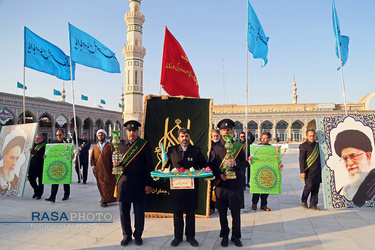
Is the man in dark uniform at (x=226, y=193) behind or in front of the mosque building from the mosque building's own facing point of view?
in front

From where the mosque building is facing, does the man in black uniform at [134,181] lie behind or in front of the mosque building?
in front

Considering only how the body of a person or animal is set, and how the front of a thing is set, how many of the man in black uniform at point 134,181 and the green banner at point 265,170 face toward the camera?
2

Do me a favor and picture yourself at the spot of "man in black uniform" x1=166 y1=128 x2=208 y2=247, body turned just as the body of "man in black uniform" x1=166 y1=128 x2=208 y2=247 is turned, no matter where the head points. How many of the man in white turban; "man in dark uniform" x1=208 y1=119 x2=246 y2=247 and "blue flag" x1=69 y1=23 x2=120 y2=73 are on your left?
1

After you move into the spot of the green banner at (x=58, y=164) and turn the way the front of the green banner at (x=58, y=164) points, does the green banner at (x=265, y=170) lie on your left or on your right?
on your left

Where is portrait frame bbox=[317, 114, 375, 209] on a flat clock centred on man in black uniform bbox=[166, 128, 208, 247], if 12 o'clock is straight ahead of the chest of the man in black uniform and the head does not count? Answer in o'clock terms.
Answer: The portrait frame is roughly at 8 o'clock from the man in black uniform.

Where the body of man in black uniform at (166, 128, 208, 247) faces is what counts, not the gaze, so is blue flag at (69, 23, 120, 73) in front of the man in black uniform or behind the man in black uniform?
behind
